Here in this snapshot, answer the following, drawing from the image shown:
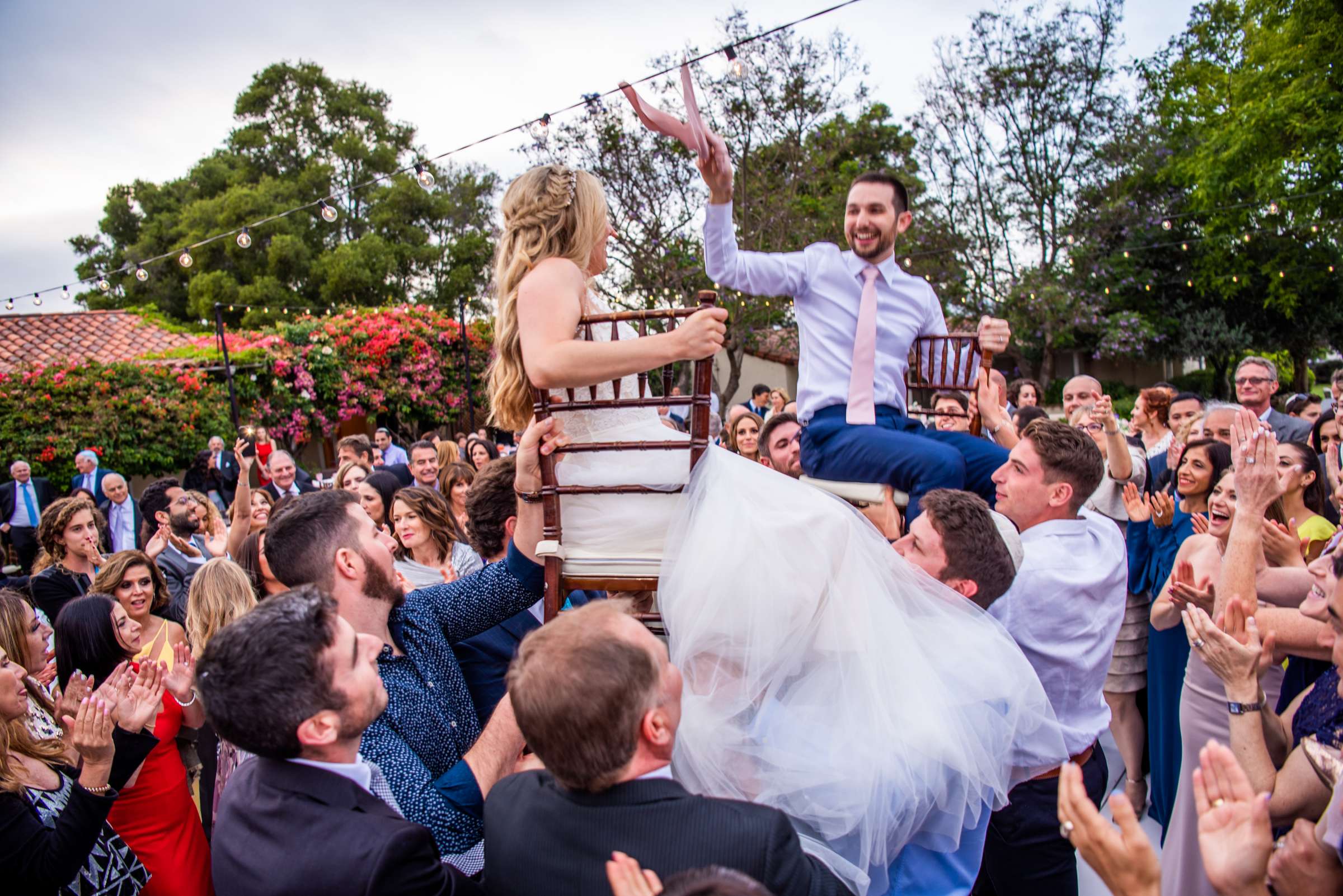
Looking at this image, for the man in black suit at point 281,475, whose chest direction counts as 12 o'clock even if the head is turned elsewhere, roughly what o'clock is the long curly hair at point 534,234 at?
The long curly hair is roughly at 12 o'clock from the man in black suit.

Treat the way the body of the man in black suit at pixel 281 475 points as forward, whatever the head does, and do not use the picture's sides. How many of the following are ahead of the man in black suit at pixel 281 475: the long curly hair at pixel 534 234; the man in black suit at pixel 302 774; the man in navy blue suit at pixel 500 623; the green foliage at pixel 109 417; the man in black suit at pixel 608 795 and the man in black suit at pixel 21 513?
4

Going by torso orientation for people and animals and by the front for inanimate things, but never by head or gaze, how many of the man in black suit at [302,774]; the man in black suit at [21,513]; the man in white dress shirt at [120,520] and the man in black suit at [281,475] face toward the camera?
3

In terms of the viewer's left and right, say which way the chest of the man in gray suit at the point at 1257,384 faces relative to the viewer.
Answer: facing the viewer and to the left of the viewer

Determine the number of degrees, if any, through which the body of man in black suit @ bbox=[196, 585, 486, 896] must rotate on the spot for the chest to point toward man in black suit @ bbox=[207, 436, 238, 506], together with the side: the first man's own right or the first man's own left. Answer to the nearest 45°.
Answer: approximately 45° to the first man's own left

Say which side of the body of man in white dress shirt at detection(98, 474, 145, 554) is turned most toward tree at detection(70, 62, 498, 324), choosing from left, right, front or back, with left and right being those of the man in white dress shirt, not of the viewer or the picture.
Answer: back

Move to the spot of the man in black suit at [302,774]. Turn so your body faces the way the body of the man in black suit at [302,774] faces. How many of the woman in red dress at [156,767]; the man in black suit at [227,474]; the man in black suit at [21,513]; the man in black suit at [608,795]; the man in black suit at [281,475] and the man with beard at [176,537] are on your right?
1

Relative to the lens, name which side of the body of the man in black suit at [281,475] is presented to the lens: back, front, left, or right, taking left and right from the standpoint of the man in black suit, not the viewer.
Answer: front

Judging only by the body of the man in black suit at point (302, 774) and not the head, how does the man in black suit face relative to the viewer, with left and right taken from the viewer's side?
facing away from the viewer and to the right of the viewer

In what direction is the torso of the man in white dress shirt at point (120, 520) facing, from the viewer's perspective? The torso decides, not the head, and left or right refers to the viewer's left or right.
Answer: facing the viewer

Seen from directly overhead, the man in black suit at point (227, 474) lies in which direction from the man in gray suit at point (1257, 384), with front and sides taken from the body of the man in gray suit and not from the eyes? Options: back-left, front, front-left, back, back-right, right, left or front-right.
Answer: front-right

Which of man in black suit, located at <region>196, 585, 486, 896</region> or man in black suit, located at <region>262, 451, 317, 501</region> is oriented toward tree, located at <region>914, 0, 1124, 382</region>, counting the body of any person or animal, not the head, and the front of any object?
man in black suit, located at <region>196, 585, 486, 896</region>

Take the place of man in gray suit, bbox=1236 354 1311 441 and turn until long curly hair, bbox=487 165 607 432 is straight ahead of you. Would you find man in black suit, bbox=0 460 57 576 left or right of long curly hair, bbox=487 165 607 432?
right

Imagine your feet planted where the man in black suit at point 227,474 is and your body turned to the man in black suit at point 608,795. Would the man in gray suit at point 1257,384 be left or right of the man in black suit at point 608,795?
left
